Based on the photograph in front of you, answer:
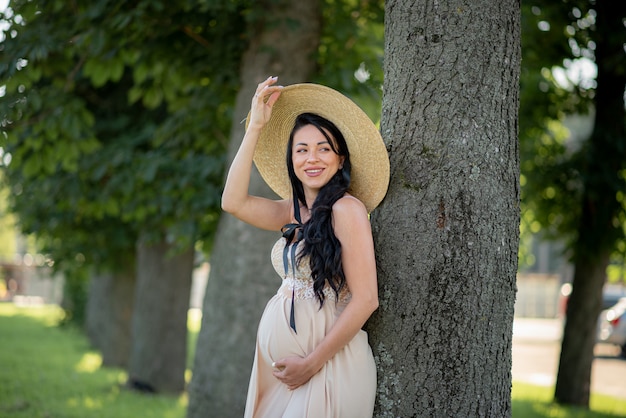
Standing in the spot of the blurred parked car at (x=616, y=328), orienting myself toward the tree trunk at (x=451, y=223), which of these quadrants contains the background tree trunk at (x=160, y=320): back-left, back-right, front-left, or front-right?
front-right

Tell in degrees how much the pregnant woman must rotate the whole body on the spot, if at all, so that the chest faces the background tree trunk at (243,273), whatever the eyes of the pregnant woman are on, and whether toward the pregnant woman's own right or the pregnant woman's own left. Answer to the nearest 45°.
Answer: approximately 135° to the pregnant woman's own right

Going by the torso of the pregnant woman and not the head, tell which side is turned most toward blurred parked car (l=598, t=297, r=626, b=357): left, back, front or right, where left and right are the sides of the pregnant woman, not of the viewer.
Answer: back

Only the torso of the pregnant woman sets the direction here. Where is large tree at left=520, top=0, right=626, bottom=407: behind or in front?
behind

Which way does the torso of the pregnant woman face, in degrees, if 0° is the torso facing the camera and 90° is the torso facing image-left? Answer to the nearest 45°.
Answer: approximately 45°

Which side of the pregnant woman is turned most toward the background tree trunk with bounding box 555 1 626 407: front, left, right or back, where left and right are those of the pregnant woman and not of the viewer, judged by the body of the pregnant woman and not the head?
back

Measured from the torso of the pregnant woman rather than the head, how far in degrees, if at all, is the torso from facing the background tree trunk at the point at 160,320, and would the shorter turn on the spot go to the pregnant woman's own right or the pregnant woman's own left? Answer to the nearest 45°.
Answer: approximately 135° to the pregnant woman's own right
